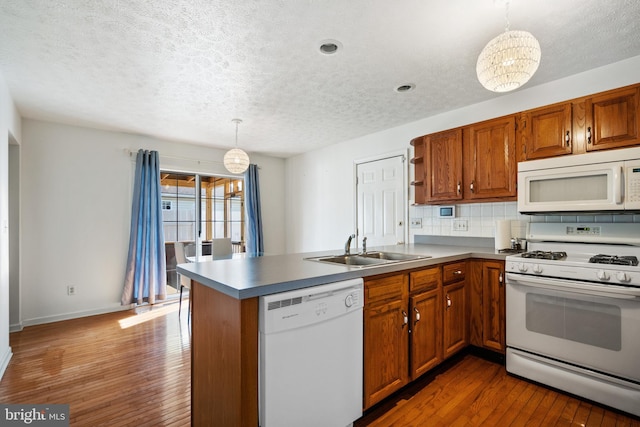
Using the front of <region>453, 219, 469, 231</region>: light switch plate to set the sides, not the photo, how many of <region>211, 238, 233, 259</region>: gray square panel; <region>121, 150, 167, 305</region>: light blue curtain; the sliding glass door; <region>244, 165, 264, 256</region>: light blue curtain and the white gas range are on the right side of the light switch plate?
4

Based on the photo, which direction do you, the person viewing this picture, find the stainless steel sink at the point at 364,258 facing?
facing the viewer and to the right of the viewer

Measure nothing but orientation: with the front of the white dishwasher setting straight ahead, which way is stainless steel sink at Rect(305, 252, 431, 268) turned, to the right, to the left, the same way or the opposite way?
the same way

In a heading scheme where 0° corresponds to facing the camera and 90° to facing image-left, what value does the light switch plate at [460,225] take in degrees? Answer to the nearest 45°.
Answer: approximately 0°

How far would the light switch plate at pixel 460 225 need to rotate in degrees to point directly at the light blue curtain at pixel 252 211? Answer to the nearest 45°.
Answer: approximately 90° to its right

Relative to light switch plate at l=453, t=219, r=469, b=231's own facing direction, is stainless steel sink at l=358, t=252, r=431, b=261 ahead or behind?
ahead

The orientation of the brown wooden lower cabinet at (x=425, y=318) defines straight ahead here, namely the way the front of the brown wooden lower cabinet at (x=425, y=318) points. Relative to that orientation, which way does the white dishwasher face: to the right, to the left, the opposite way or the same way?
the same way

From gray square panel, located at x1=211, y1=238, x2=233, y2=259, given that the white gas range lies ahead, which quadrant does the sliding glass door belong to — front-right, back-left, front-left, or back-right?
back-left

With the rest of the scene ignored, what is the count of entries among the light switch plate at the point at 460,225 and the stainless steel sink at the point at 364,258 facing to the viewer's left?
0

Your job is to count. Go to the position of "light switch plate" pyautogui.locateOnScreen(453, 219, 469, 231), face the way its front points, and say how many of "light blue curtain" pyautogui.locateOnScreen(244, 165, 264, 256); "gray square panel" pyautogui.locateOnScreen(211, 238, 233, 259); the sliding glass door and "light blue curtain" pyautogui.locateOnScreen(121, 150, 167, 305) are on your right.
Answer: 4
